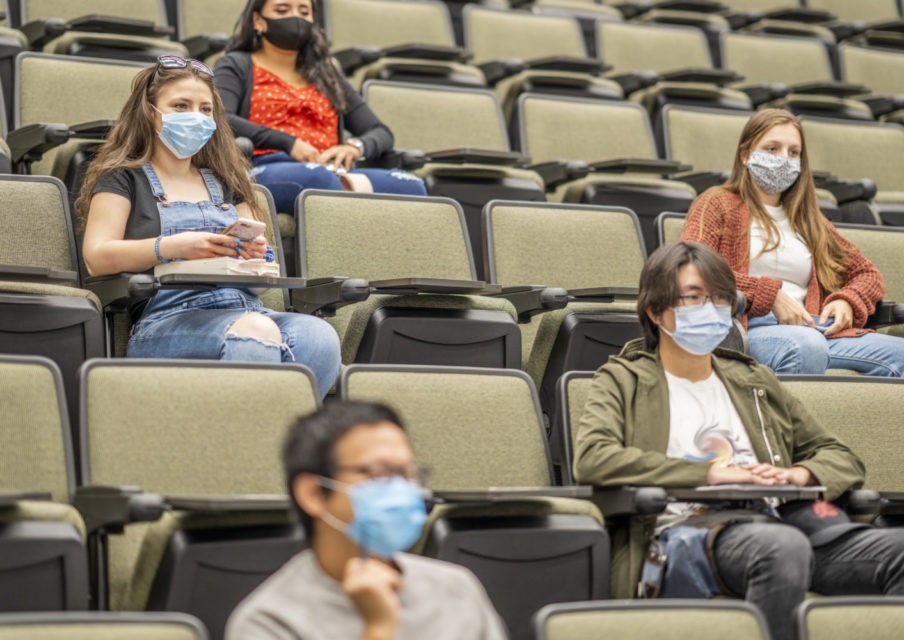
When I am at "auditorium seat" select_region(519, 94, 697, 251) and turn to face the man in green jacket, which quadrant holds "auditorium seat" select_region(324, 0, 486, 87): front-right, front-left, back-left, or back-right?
back-right

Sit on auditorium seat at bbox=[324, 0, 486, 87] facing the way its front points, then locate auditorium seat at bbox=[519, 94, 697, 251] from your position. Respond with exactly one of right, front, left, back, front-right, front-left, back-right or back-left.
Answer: front

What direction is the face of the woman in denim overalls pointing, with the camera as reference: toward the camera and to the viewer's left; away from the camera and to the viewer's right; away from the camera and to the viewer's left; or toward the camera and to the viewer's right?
toward the camera and to the viewer's right

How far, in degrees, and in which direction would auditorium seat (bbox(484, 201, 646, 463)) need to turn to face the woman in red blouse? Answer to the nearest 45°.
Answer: approximately 180°

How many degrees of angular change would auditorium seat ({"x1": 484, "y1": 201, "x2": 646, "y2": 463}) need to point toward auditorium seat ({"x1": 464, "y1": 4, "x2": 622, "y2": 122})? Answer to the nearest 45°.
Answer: approximately 135° to its left

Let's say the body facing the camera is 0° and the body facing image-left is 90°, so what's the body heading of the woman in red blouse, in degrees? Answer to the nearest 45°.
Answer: approximately 315°

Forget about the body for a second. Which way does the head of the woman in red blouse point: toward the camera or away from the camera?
toward the camera

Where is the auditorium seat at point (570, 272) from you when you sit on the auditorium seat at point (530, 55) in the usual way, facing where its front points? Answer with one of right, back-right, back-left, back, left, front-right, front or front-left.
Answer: front-right

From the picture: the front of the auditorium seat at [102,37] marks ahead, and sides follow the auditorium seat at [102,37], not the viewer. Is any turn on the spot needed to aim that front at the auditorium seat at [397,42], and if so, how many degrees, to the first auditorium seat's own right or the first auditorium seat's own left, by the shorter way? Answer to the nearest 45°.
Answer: approximately 90° to the first auditorium seat's own left

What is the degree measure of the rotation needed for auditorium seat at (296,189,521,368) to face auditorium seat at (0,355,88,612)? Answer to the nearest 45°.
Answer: approximately 45° to its right

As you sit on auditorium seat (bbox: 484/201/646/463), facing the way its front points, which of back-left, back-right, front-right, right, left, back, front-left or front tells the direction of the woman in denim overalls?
right

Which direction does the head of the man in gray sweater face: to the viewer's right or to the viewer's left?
to the viewer's right

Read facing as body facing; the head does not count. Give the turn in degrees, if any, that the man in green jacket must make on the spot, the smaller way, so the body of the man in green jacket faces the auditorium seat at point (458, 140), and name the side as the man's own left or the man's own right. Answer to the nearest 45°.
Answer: approximately 180°

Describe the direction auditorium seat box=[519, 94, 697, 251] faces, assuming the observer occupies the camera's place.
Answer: facing the viewer and to the right of the viewer

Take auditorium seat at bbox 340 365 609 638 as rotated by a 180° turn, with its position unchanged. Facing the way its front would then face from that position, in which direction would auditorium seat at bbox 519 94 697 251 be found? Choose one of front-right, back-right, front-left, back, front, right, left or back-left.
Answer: front-right

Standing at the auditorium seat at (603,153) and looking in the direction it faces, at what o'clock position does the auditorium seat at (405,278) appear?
the auditorium seat at (405,278) is roughly at 2 o'clock from the auditorium seat at (603,153).
